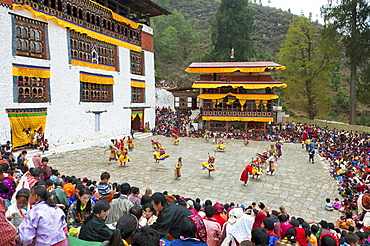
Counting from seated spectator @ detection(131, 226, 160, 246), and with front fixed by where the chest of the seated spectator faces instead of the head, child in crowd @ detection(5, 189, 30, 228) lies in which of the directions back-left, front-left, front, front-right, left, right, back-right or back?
front-left

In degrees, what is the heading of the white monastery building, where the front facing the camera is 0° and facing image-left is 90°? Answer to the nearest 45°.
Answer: approximately 315°

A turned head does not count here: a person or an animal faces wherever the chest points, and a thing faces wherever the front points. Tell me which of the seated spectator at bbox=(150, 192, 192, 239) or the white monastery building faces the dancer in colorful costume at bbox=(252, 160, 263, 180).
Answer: the white monastery building

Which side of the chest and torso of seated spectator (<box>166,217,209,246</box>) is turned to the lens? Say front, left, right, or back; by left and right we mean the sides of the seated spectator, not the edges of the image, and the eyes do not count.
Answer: back

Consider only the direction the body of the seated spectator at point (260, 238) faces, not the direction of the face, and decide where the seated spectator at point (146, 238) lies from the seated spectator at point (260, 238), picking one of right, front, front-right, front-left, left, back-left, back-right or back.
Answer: back-left

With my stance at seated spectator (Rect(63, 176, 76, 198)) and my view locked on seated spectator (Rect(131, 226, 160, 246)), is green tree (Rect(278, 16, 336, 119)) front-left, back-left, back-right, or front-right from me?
back-left

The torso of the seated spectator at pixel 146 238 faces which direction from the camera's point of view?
away from the camera

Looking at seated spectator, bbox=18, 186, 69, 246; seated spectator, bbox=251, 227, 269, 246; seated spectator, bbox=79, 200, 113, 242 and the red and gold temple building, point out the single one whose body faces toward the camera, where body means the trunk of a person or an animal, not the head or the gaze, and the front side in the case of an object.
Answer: the red and gold temple building

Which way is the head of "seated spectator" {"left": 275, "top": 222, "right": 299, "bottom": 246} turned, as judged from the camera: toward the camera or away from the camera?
away from the camera

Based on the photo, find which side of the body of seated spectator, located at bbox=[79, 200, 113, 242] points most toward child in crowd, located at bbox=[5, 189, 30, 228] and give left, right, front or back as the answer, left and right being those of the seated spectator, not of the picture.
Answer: left

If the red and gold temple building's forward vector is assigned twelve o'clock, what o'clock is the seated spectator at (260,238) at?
The seated spectator is roughly at 12 o'clock from the red and gold temple building.

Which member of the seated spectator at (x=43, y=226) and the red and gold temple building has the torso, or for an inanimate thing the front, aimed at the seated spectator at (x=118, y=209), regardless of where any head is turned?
the red and gold temple building

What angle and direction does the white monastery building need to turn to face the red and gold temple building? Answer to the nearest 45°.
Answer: approximately 45° to its left

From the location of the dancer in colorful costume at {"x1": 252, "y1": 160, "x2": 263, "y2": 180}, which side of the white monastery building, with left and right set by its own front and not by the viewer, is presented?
front

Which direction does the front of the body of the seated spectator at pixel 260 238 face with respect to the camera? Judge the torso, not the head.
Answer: away from the camera
